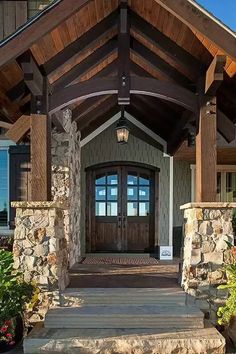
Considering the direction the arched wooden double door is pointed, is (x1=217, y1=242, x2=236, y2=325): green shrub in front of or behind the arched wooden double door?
in front

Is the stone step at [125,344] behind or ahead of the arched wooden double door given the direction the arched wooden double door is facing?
ahead

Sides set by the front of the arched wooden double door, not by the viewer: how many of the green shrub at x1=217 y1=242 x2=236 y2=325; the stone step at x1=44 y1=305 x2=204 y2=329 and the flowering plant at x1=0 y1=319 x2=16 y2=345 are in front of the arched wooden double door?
3

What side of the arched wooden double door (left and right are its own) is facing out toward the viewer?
front

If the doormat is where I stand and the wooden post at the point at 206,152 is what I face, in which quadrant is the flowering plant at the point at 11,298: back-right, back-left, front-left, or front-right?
front-right

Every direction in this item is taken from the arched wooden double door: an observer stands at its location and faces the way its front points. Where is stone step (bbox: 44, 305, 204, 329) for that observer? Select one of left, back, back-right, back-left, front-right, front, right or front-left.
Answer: front

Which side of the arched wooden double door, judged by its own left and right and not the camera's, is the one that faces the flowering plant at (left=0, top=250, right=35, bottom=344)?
front

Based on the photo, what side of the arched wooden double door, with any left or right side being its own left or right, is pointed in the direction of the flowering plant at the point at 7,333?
front

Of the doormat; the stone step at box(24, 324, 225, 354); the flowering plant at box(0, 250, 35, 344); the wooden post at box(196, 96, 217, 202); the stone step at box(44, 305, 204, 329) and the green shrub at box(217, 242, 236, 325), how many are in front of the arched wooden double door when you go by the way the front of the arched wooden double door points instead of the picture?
6

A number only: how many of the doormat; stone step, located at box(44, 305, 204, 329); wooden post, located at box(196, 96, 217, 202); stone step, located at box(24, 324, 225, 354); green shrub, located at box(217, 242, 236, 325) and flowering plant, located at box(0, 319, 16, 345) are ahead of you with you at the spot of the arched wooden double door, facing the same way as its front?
6
